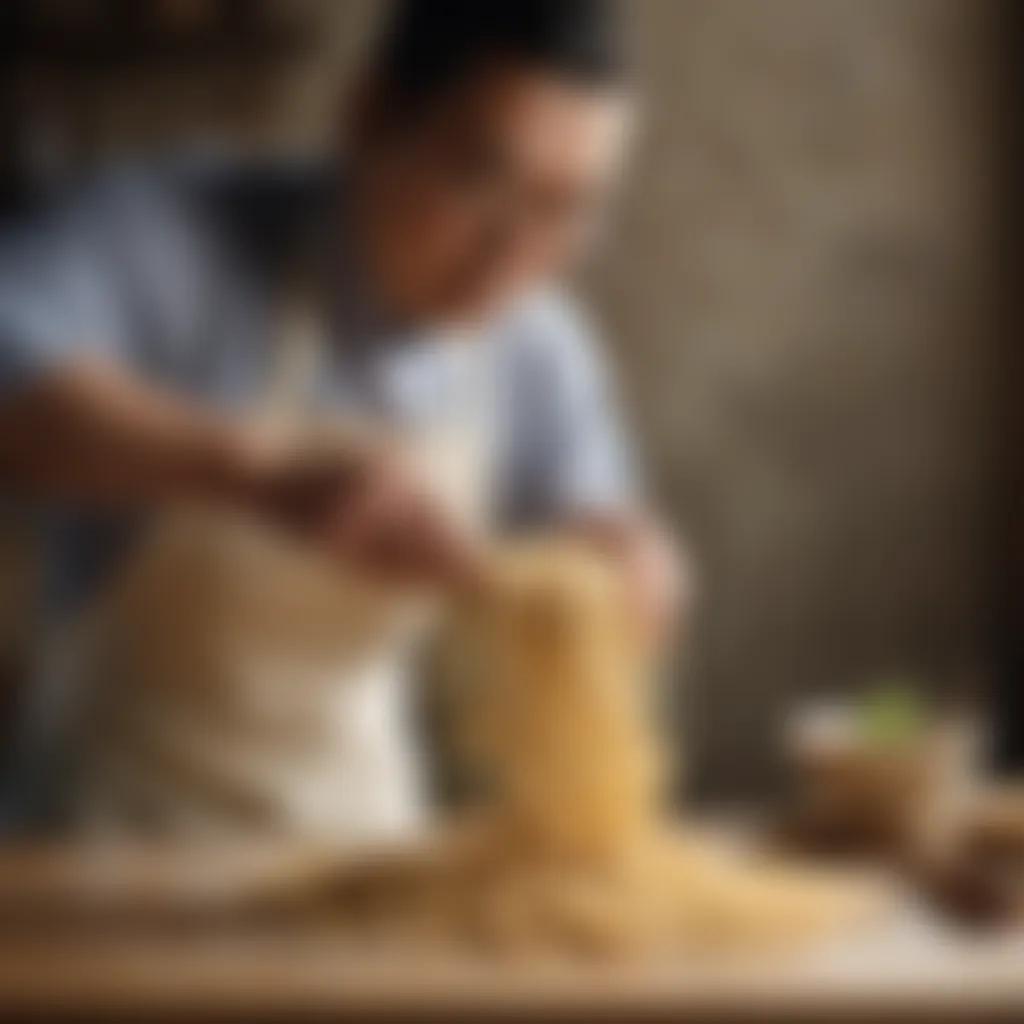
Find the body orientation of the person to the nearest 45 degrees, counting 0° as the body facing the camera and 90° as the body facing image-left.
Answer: approximately 315°
